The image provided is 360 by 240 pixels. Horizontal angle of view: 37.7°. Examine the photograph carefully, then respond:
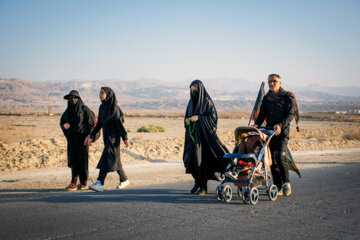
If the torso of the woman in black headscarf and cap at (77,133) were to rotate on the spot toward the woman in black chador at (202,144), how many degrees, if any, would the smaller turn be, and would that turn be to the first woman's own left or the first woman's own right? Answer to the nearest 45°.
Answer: approximately 90° to the first woman's own left

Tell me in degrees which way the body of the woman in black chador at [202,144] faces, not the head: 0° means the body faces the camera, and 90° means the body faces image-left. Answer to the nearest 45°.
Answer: approximately 45°

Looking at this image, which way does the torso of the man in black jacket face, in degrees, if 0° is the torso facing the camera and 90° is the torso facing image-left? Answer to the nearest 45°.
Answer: approximately 45°

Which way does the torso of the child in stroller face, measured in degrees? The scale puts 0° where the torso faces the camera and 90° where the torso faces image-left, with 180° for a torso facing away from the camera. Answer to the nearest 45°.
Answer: approximately 45°

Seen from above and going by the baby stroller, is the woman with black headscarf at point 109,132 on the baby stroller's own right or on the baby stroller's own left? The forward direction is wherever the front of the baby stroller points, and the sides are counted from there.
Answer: on the baby stroller's own right

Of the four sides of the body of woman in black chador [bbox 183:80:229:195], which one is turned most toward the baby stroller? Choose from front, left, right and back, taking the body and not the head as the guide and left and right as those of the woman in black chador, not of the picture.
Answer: left

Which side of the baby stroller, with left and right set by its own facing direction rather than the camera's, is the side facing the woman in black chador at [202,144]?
right

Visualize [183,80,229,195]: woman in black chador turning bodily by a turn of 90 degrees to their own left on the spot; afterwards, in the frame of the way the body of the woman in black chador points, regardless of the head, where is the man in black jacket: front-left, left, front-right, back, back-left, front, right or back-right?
front-left

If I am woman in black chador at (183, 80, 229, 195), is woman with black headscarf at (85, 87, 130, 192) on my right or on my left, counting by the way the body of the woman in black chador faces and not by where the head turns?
on my right

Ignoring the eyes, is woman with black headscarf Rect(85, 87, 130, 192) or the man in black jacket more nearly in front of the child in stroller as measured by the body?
the woman with black headscarf

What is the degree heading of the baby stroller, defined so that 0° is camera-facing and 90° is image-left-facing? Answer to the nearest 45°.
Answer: approximately 45°

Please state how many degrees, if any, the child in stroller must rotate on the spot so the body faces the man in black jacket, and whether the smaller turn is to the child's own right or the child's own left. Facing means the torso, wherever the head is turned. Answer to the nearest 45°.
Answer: approximately 180°
